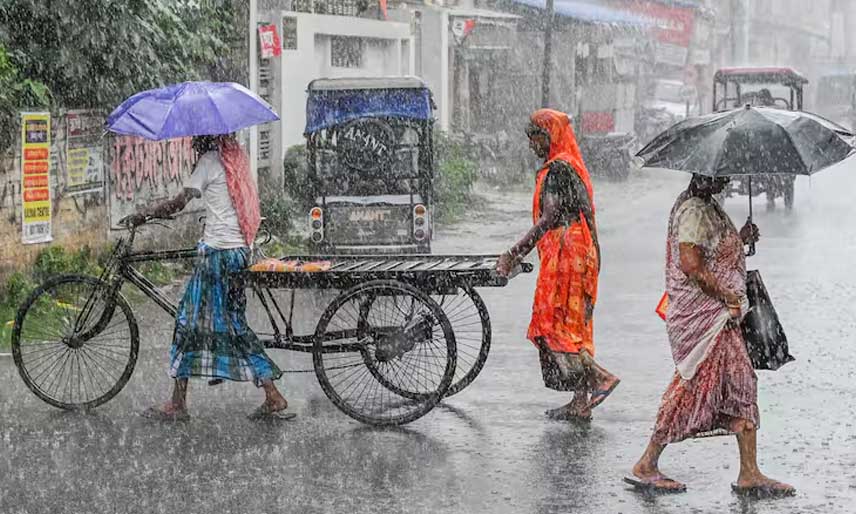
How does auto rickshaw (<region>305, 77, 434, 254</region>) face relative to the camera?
away from the camera

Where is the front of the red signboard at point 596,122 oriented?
toward the camera

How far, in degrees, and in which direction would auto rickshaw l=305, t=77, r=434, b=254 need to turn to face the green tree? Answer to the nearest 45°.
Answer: approximately 135° to its left

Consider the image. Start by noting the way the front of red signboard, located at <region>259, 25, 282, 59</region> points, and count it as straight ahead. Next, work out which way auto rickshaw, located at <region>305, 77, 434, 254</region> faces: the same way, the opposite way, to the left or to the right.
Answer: the opposite way

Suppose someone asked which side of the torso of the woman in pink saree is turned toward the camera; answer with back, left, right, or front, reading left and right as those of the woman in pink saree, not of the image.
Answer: right

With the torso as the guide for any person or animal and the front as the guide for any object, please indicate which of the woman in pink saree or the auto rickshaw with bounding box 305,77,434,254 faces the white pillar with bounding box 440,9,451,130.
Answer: the auto rickshaw

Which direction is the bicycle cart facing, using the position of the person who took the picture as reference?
facing to the left of the viewer

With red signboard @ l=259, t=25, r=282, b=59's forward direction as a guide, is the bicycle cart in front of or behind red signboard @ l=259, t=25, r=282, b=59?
in front

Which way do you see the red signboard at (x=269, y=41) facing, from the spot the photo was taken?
facing the viewer

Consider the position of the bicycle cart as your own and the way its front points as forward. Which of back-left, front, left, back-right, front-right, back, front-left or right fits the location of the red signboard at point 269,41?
right

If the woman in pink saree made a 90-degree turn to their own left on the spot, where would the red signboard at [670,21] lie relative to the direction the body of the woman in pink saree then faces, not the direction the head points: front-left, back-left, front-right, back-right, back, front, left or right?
front

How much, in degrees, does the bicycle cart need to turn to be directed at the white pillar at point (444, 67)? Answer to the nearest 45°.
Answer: approximately 90° to its right

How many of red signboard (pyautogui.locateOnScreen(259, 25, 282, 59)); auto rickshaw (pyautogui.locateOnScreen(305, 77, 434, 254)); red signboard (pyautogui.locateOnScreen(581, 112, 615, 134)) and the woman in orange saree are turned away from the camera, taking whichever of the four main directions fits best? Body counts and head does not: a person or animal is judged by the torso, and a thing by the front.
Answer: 1

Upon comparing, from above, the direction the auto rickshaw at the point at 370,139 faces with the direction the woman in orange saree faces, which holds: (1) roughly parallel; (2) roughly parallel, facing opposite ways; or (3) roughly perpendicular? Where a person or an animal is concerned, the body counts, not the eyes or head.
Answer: roughly perpendicular
